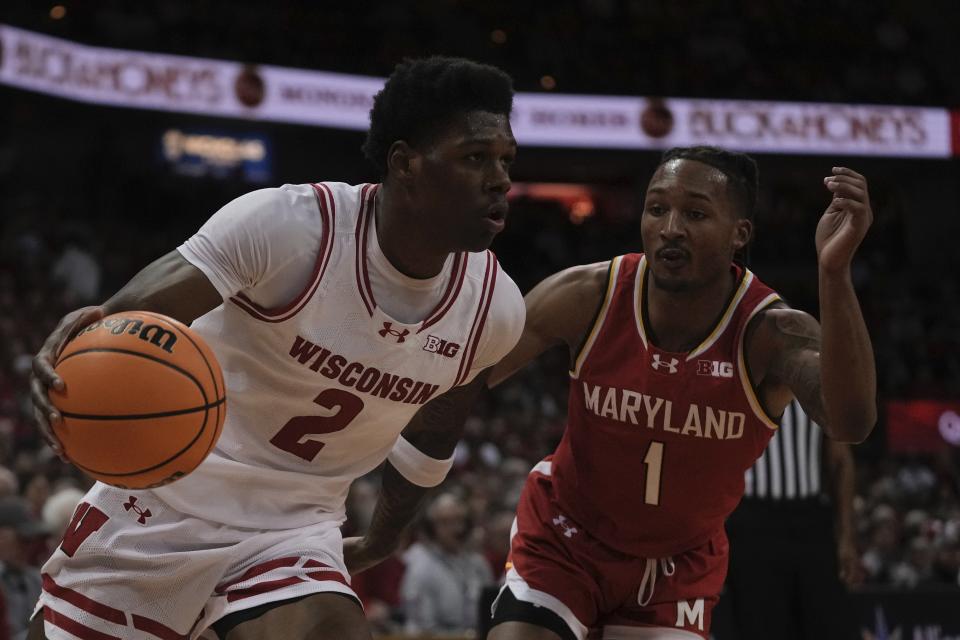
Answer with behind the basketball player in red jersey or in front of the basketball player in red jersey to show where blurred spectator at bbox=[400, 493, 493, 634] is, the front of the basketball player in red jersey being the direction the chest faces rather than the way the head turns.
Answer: behind

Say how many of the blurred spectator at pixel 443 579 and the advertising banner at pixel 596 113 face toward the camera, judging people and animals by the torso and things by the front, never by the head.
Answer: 2

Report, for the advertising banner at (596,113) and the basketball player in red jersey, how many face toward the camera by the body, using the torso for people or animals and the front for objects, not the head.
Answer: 2
